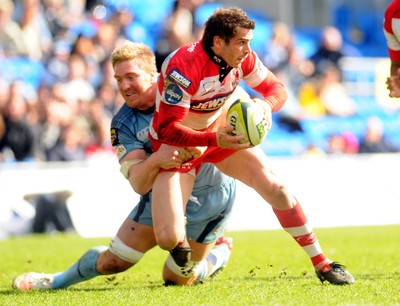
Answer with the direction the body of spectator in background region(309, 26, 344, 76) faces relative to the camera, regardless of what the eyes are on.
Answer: toward the camera

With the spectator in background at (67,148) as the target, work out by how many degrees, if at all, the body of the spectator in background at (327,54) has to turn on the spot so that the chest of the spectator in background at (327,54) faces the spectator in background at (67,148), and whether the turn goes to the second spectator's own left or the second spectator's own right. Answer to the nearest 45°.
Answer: approximately 45° to the second spectator's own right

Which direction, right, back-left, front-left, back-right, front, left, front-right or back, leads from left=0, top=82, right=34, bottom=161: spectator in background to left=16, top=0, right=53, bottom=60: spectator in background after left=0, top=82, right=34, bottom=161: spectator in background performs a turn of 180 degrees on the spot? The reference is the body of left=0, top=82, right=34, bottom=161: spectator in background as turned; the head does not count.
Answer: front

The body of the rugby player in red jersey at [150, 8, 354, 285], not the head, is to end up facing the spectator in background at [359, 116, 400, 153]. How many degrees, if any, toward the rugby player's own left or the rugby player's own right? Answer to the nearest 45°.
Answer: approximately 135° to the rugby player's own left

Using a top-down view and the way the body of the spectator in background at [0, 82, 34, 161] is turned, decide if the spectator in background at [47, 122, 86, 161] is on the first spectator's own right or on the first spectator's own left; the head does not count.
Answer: on the first spectator's own left

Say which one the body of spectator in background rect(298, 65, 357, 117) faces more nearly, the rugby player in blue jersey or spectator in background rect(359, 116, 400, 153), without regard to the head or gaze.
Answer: the rugby player in blue jersey

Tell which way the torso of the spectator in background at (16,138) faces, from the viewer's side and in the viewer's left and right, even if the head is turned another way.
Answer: facing the viewer

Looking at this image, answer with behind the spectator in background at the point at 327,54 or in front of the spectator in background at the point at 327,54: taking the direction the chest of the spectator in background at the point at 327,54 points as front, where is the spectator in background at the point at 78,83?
in front

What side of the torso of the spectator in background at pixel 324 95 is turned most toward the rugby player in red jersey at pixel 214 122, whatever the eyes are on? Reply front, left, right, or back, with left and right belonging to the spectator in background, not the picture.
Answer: front

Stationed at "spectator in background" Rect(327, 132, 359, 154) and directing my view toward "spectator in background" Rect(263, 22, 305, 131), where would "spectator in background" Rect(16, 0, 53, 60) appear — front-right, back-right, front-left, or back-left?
front-left

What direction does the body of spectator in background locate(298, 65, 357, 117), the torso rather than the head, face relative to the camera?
toward the camera

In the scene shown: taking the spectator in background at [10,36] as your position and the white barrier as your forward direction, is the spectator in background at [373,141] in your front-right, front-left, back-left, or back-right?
front-left

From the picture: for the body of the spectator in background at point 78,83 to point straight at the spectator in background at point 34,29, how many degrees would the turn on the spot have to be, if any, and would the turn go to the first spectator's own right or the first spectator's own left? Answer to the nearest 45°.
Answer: approximately 135° to the first spectator's own right
